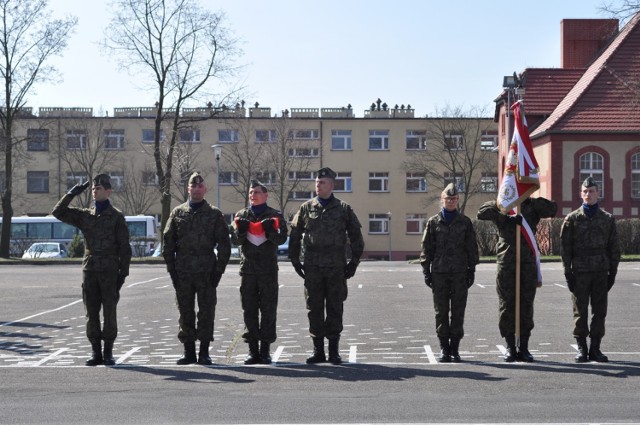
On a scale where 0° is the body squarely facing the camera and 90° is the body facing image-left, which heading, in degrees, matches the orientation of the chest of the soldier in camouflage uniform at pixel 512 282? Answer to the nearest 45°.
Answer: approximately 0°

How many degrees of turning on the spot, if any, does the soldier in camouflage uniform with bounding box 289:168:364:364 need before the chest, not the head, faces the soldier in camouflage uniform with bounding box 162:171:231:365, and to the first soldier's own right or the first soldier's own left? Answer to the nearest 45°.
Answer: approximately 90° to the first soldier's own right

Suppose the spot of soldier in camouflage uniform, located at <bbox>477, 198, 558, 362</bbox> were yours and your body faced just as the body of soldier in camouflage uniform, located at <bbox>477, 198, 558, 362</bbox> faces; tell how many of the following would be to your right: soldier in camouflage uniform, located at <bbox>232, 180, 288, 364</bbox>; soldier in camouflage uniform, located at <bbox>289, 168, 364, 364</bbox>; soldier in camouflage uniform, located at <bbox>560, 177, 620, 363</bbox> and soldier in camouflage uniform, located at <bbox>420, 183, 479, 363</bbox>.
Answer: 3

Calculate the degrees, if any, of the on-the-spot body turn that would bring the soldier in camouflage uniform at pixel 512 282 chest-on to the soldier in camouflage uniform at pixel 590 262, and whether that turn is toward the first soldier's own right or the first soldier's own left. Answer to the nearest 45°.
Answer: approximately 90° to the first soldier's own left

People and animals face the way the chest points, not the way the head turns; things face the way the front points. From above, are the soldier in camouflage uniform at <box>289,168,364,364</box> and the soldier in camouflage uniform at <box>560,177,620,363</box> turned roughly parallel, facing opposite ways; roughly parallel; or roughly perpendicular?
roughly parallel

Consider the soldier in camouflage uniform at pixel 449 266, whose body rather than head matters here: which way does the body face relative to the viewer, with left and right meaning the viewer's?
facing the viewer

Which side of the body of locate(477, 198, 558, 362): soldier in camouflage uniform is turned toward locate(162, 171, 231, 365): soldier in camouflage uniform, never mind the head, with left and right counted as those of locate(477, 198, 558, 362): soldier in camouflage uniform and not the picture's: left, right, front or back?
right

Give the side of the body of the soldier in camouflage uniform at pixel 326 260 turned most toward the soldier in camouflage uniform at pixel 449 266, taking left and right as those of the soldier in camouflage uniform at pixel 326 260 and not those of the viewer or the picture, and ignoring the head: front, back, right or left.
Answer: left

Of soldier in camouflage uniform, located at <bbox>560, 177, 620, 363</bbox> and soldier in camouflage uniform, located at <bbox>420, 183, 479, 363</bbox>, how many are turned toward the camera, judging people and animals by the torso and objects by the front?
2

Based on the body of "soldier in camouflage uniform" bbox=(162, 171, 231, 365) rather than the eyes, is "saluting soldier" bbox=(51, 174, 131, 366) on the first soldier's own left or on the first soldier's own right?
on the first soldier's own right

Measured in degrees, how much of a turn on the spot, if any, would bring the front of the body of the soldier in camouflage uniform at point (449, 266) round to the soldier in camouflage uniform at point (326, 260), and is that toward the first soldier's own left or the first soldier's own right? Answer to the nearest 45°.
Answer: approximately 90° to the first soldier's own right

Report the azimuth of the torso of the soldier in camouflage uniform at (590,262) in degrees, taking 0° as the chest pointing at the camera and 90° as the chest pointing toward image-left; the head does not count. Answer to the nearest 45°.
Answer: approximately 0°

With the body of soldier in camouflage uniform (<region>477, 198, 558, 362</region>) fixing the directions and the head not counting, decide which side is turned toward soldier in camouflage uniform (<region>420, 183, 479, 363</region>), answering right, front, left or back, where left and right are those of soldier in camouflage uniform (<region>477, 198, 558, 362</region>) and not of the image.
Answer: right

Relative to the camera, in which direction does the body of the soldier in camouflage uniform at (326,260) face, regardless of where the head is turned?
toward the camera
